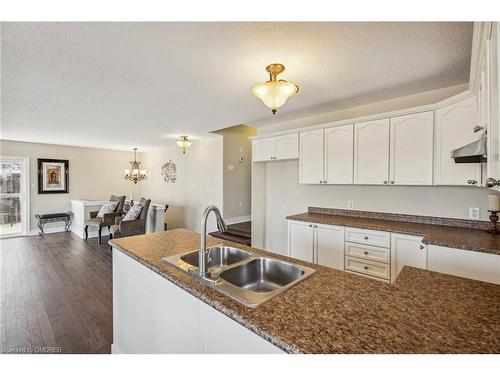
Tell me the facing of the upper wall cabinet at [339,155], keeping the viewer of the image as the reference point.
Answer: facing the viewer and to the left of the viewer

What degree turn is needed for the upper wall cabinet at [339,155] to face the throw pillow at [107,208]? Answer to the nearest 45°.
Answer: approximately 45° to its right

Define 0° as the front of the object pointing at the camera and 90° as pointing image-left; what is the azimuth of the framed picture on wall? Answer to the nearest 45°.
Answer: approximately 0°

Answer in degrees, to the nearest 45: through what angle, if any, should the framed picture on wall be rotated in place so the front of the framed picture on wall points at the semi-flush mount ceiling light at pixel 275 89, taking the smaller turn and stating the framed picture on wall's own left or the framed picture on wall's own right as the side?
0° — it already faces it

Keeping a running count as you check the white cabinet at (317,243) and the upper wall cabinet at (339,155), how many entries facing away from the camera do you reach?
0

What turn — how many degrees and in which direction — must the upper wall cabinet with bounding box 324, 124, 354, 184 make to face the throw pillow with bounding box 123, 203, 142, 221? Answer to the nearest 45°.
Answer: approximately 45° to its right

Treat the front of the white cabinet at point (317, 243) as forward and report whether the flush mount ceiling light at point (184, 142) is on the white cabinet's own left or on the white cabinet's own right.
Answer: on the white cabinet's own right

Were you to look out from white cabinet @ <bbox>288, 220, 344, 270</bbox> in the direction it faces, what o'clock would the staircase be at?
The staircase is roughly at 3 o'clock from the white cabinet.

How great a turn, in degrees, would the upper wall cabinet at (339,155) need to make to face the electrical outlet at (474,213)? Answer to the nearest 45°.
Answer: approximately 135° to its left

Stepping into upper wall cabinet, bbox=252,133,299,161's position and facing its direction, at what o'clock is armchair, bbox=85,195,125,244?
The armchair is roughly at 2 o'clock from the upper wall cabinet.
